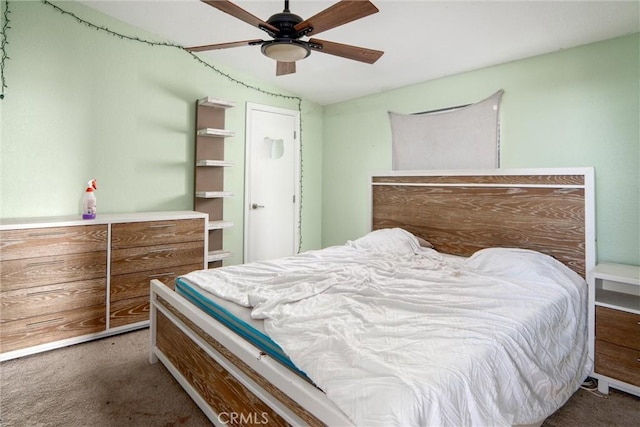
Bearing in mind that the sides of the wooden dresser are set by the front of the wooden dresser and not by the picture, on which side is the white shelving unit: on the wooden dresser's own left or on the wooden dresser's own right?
on the wooden dresser's own left

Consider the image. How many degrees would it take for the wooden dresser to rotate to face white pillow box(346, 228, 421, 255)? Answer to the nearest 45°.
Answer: approximately 45° to its left

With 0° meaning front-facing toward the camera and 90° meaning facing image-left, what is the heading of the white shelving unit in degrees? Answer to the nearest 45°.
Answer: approximately 315°

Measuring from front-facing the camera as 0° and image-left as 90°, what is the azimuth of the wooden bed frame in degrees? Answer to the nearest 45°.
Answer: approximately 45°

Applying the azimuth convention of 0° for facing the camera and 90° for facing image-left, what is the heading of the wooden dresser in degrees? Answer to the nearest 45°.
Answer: approximately 315°

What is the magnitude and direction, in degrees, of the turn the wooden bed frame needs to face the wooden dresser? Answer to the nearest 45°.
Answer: approximately 45° to its right

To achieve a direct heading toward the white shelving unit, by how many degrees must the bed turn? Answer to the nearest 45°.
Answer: approximately 90° to its right
